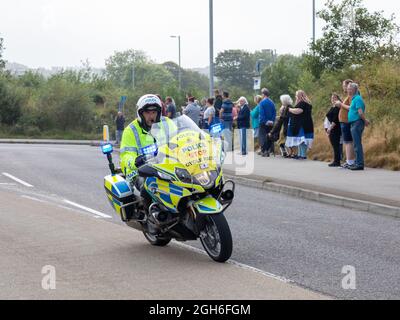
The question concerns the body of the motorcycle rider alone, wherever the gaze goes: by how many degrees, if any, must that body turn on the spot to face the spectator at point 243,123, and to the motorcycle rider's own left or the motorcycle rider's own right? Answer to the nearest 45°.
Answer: approximately 135° to the motorcycle rider's own left

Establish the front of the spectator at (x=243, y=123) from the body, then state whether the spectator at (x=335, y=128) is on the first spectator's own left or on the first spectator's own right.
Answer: on the first spectator's own left

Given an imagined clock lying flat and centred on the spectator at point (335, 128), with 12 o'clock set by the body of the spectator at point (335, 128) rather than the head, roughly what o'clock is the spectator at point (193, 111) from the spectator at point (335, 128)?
the spectator at point (193, 111) is roughly at 2 o'clock from the spectator at point (335, 128).

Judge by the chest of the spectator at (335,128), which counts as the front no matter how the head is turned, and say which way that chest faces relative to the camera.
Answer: to the viewer's left

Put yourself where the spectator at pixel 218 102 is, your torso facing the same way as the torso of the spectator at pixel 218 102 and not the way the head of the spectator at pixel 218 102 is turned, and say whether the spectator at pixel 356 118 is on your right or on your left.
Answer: on your left
